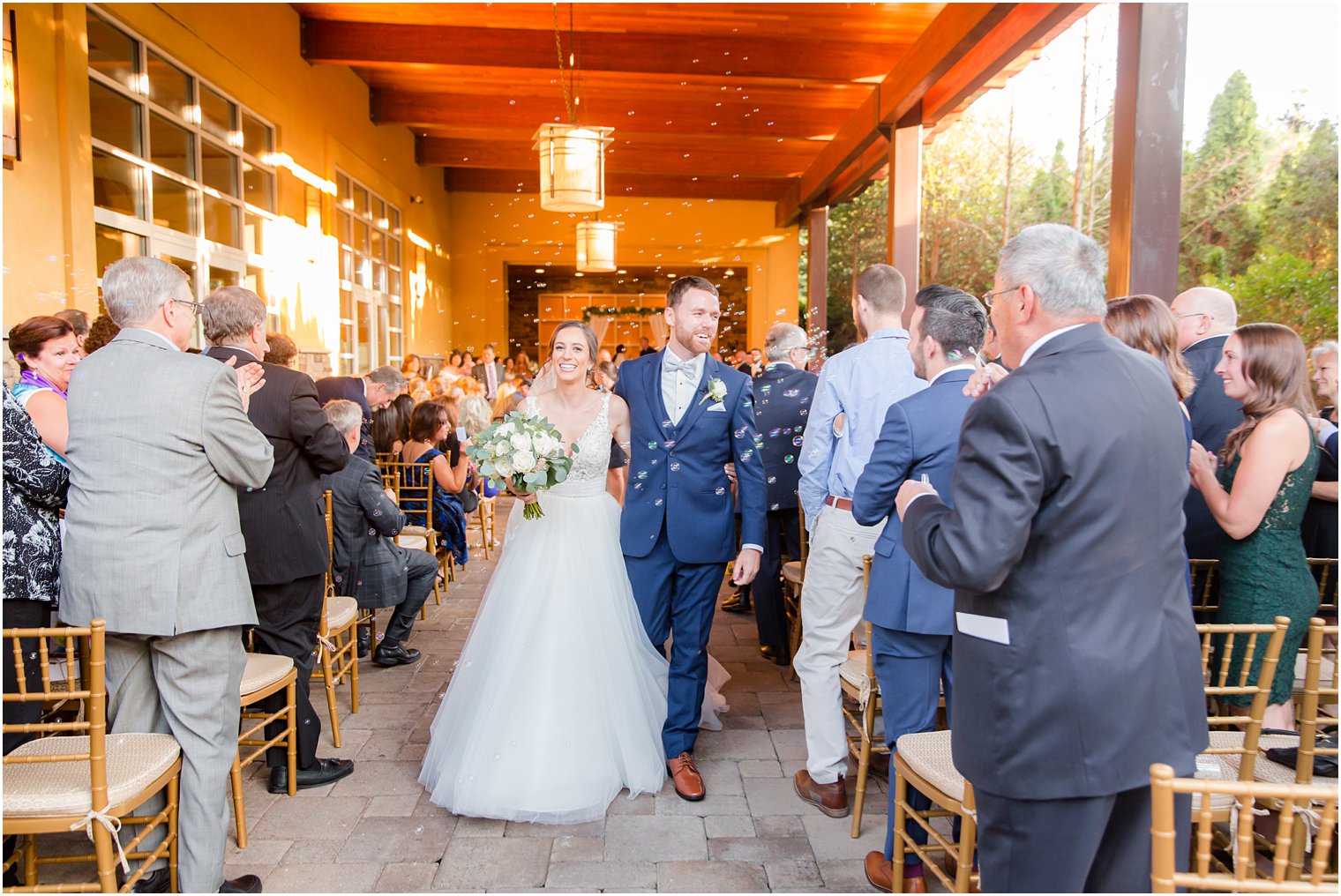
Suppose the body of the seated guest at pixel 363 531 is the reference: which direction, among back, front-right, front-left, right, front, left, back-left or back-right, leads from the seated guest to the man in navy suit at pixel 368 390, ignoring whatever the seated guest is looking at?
front-left

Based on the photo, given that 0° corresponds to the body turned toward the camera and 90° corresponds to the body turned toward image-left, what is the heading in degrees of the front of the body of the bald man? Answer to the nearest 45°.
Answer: approximately 135°

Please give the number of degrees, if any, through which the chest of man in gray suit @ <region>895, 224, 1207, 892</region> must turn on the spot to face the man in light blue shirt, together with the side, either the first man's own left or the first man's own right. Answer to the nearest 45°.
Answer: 0° — they already face them

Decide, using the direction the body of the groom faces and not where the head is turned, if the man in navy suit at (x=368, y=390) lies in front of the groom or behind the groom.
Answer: behind

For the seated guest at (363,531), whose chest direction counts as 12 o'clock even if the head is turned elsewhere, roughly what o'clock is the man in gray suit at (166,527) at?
The man in gray suit is roughly at 5 o'clock from the seated guest.

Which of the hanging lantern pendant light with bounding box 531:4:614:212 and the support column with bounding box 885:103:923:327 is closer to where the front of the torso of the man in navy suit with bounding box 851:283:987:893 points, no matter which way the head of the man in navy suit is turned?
the hanging lantern pendant light

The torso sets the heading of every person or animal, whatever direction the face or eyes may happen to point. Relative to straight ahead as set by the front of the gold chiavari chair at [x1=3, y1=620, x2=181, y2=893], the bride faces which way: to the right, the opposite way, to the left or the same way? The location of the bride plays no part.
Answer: the opposite way

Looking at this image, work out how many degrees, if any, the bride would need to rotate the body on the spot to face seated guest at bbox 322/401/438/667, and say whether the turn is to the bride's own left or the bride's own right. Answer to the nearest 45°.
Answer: approximately 135° to the bride's own right

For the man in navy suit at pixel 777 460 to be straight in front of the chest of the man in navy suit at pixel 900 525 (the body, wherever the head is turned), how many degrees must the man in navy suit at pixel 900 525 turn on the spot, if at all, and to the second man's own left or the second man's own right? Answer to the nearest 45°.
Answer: approximately 45° to the second man's own right

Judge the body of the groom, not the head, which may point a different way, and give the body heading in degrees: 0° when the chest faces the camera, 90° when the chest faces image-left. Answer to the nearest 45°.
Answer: approximately 0°

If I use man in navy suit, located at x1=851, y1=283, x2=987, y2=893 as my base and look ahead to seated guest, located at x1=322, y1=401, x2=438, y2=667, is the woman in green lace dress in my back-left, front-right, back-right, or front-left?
back-right

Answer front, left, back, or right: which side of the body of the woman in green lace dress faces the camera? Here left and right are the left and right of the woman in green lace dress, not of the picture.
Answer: left

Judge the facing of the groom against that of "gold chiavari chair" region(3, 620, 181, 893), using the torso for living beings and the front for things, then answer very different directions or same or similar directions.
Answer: very different directions

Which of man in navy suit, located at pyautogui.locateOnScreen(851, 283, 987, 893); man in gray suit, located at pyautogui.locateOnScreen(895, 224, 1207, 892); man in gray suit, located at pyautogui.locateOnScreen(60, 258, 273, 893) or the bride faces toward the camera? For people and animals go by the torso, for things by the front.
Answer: the bride
